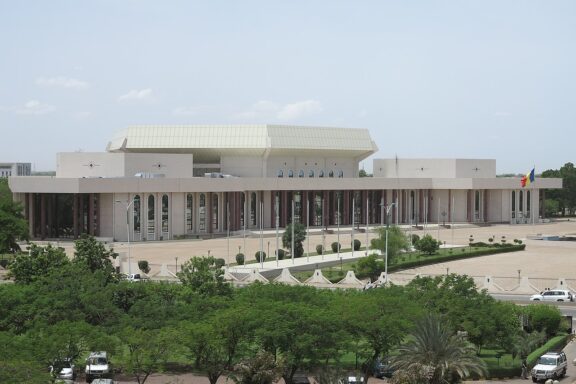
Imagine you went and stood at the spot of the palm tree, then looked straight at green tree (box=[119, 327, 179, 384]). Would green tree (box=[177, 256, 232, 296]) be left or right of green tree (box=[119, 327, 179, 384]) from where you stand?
right

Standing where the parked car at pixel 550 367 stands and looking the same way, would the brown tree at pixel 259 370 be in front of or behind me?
in front

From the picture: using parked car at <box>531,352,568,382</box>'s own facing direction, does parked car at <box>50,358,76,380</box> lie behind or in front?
in front

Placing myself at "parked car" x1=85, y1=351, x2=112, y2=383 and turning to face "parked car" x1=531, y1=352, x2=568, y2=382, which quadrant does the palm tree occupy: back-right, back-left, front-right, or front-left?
front-right

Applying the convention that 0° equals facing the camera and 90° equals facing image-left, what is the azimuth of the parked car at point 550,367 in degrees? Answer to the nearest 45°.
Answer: approximately 45°
